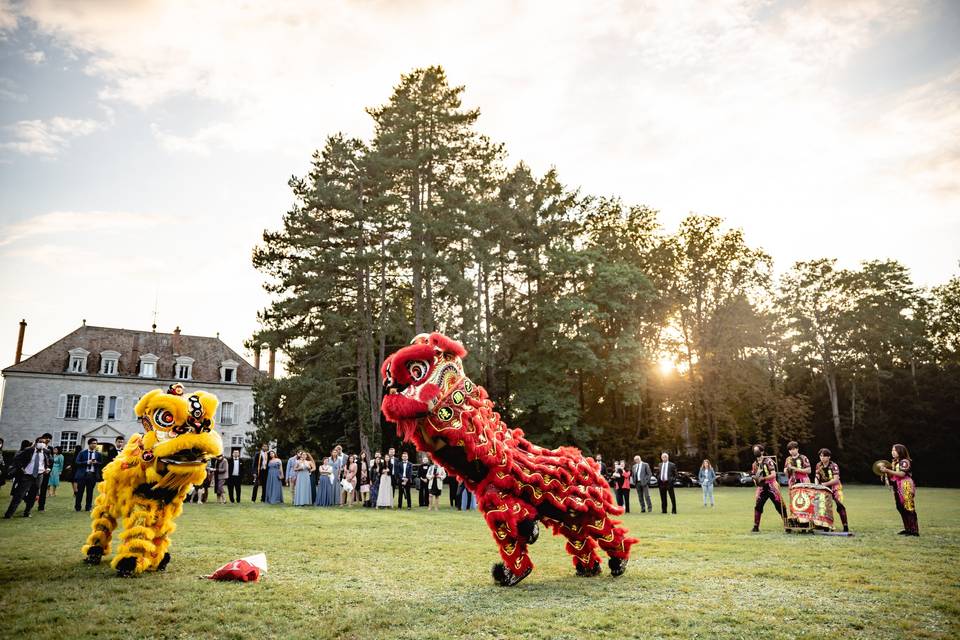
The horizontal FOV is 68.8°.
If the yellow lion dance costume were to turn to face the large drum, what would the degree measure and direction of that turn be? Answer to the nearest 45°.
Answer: approximately 45° to its left

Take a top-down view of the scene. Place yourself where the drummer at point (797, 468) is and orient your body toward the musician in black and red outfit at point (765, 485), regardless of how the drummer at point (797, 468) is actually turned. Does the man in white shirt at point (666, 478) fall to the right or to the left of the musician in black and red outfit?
right

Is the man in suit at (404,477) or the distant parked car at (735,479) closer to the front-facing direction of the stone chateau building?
the man in suit

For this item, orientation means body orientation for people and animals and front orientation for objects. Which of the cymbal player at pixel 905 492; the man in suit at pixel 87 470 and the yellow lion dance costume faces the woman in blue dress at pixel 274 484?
the cymbal player

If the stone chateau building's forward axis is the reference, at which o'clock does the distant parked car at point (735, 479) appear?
The distant parked car is roughly at 10 o'clock from the stone chateau building.

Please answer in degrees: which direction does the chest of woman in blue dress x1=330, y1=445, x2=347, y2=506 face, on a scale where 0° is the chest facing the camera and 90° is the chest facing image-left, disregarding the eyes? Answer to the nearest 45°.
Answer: approximately 0°

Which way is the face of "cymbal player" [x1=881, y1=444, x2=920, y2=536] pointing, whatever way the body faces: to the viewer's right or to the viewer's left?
to the viewer's left

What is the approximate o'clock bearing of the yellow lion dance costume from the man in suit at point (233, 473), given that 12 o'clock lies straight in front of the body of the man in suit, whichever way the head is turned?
The yellow lion dance costume is roughly at 12 o'clock from the man in suit.

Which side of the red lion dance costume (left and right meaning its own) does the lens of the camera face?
left

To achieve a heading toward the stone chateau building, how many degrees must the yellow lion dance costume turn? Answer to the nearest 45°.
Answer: approximately 135° to its left

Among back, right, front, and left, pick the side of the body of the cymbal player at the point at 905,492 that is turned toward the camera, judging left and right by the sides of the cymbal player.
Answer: left

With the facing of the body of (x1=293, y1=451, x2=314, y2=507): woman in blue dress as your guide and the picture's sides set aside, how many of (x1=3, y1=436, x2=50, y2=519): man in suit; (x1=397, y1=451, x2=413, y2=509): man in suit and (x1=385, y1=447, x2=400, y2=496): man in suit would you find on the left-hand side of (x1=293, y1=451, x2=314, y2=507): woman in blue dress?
2

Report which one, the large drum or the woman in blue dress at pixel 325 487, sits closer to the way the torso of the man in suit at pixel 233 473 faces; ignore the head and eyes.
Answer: the large drum
